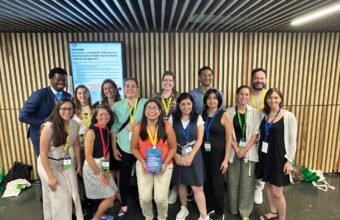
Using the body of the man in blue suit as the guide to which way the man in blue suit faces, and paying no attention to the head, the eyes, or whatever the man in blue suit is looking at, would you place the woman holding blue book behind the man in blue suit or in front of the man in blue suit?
in front

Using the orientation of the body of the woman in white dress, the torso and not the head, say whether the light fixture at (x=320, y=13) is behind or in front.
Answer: in front

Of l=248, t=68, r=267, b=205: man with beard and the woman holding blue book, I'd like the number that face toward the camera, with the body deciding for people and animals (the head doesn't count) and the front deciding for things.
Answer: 2

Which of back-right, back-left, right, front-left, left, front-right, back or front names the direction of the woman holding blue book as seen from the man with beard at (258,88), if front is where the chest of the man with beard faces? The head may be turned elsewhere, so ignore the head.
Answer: front-right

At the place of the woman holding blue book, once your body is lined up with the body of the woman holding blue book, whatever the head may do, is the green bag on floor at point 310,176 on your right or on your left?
on your left

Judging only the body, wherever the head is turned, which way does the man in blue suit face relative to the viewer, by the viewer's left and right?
facing the viewer and to the right of the viewer

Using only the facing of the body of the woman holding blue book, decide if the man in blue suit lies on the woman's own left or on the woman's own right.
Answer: on the woman's own right
